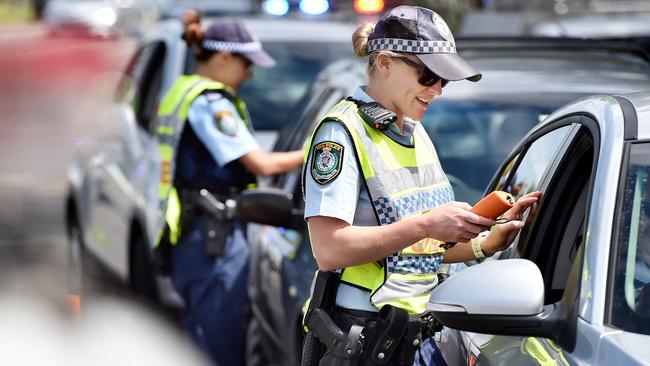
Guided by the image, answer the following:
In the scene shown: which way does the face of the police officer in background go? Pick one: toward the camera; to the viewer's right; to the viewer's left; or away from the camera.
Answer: to the viewer's right

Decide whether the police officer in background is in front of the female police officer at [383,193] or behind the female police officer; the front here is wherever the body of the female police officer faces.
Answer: behind

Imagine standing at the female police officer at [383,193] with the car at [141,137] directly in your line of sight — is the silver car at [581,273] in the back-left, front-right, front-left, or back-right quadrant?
back-right

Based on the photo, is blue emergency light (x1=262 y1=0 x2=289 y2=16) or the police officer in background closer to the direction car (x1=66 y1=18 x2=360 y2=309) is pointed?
the police officer in background

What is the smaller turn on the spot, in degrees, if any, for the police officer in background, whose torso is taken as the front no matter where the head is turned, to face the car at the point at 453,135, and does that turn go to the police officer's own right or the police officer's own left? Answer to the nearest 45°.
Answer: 0° — they already face it

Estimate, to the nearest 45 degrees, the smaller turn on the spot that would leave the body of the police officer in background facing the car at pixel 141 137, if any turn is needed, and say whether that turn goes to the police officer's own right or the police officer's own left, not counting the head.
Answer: approximately 90° to the police officer's own left

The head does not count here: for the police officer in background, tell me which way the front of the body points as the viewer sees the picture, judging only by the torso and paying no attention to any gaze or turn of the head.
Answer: to the viewer's right

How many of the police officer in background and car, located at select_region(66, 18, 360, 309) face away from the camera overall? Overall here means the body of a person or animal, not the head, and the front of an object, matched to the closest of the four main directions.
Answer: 0

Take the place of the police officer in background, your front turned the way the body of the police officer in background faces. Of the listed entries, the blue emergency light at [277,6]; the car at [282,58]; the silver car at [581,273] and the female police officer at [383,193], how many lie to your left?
2

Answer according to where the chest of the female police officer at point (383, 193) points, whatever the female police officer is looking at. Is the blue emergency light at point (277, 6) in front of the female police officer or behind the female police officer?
behind

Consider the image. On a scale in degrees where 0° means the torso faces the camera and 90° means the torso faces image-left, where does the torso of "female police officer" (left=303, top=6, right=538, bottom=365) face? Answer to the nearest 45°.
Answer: approximately 315°

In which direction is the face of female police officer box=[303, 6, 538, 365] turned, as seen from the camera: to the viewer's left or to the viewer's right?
to the viewer's right
